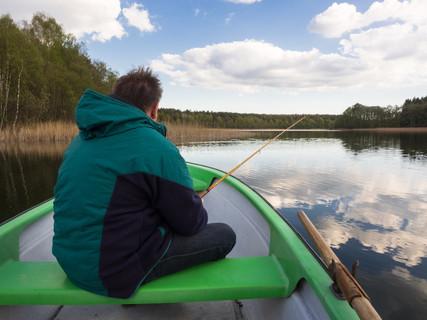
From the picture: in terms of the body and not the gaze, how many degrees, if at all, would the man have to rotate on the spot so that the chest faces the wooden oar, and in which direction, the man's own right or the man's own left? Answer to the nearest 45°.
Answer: approximately 90° to the man's own right

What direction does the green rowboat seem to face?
away from the camera

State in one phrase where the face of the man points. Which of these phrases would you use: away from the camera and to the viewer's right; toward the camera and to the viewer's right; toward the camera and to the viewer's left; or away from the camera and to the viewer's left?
away from the camera and to the viewer's right

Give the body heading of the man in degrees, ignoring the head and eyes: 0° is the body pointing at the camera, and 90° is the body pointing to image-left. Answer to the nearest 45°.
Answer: approximately 225°
